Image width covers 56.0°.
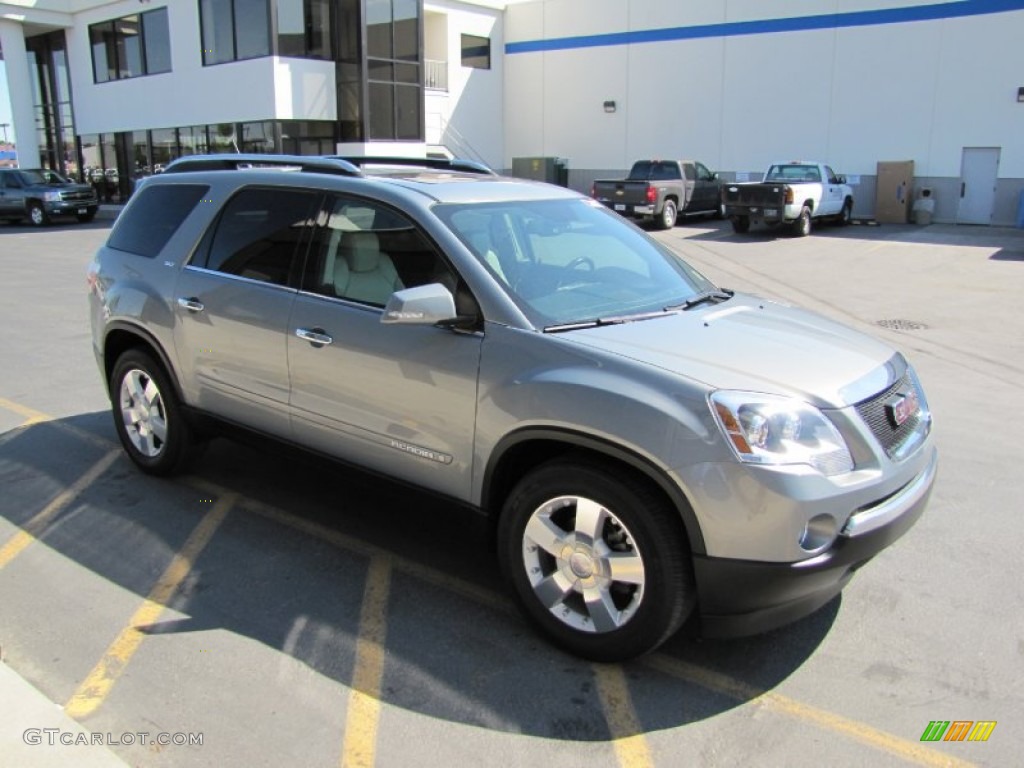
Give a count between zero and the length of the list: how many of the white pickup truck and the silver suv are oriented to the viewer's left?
0

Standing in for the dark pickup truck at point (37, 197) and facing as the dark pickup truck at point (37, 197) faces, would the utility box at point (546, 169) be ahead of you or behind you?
ahead

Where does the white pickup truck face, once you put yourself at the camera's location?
facing away from the viewer and to the right of the viewer

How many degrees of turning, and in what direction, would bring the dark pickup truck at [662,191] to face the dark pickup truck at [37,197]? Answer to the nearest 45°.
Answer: approximately 135° to its left

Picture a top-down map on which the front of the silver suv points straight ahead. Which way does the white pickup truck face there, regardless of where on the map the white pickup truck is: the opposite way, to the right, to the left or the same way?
to the left

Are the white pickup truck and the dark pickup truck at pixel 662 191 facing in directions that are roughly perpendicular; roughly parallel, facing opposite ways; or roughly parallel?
roughly parallel

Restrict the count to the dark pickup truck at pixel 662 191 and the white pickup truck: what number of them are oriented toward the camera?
0

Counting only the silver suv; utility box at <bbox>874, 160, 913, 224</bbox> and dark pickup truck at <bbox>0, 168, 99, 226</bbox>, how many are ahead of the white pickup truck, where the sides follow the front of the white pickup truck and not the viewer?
1

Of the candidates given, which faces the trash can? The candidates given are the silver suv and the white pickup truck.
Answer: the white pickup truck

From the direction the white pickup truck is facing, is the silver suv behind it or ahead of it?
behind

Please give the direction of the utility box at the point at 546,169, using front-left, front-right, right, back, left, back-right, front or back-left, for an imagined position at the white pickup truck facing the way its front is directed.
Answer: left

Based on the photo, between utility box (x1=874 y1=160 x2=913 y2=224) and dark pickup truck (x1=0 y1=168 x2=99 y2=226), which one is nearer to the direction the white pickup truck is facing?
the utility box

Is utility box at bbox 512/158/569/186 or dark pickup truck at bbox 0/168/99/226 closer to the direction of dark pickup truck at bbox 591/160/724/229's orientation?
the utility box

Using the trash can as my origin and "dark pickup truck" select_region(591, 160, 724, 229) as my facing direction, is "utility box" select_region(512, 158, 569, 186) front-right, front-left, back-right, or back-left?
front-right

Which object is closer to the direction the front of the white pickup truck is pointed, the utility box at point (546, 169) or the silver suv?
the utility box

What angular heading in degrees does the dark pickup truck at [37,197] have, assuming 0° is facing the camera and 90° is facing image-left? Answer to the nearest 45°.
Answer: approximately 315°

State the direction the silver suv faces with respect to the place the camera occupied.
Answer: facing the viewer and to the right of the viewer

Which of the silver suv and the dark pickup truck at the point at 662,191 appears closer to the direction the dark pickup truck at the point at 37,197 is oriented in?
the dark pickup truck

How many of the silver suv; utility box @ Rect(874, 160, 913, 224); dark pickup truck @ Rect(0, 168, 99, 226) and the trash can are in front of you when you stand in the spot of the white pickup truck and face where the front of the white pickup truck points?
2

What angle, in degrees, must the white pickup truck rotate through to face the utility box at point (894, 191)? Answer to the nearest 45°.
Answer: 0° — it already faces it
